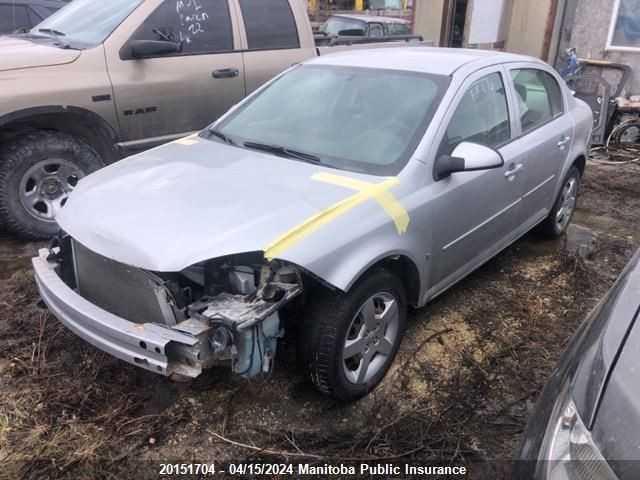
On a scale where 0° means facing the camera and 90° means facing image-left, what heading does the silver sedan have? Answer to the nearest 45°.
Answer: approximately 45°

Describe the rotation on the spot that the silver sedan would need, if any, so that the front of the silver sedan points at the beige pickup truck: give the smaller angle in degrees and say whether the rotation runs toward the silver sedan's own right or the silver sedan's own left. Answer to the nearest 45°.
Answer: approximately 90° to the silver sedan's own right
